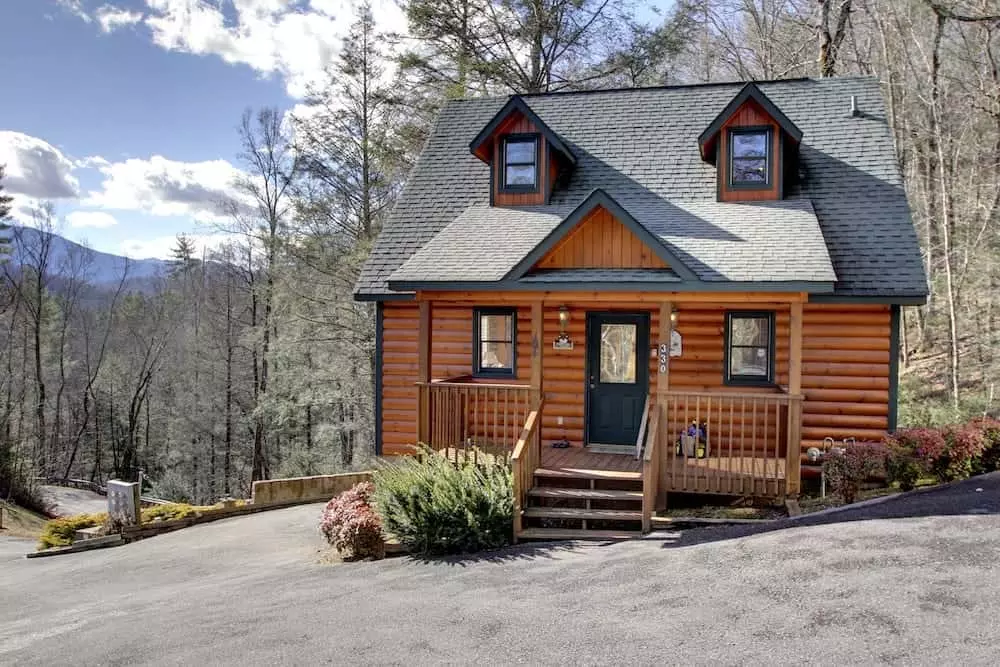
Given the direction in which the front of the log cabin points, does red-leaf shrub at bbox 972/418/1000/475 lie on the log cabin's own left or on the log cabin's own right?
on the log cabin's own left

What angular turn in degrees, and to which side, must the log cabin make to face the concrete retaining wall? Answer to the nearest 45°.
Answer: approximately 90° to its right

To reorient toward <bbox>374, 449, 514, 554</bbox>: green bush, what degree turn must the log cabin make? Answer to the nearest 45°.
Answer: approximately 45° to its right

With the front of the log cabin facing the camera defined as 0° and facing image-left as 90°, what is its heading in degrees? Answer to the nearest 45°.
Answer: approximately 0°

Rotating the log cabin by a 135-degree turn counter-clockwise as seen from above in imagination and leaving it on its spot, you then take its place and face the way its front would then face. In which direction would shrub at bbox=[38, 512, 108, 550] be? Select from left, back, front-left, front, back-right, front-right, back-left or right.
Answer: back-left

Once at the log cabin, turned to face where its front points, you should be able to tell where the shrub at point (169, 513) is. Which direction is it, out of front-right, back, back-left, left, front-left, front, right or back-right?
right

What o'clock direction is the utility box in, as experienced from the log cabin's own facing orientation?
The utility box is roughly at 3 o'clock from the log cabin.

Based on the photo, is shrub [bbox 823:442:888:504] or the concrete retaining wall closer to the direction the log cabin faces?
the shrub
